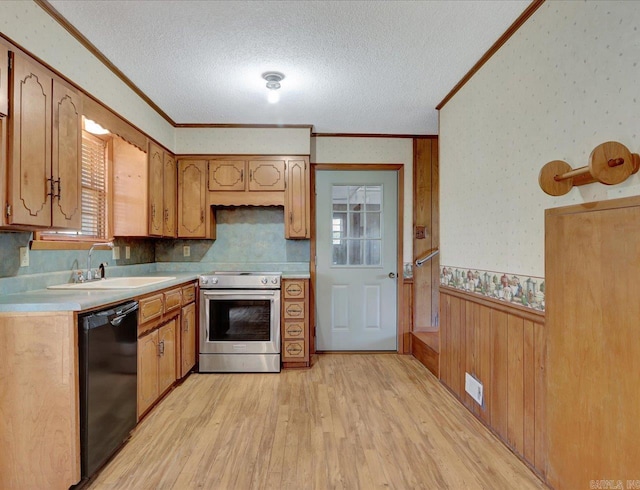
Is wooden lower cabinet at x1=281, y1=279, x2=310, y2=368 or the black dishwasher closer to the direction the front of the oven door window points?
the black dishwasher

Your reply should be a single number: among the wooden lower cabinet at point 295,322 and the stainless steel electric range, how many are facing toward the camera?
2

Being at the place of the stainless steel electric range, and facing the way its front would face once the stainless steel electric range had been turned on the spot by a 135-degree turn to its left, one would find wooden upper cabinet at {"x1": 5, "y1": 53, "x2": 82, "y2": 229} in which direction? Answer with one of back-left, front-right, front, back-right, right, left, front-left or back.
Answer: back

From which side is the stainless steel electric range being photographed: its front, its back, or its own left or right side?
front

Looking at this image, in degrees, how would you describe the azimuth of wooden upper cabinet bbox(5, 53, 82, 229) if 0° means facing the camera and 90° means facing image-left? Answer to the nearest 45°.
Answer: approximately 315°

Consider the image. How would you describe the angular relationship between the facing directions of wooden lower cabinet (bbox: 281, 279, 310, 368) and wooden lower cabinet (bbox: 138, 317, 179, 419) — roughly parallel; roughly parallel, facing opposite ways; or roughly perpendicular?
roughly perpendicular

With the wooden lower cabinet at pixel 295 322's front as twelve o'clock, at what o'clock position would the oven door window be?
The oven door window is roughly at 3 o'clock from the wooden lower cabinet.

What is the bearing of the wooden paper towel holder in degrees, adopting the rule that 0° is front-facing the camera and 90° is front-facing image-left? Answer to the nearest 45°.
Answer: approximately 45°

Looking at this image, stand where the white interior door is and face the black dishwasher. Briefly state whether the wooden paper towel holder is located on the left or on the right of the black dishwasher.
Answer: left

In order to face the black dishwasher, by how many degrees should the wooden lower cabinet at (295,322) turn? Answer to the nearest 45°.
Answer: approximately 45° to its right

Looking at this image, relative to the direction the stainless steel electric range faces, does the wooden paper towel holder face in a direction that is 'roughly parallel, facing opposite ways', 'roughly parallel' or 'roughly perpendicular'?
roughly perpendicular

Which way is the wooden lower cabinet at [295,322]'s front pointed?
toward the camera

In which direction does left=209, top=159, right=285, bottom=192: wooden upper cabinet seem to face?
toward the camera

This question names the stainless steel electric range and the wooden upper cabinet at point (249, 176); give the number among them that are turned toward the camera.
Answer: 2

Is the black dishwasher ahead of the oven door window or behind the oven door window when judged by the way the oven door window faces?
ahead
